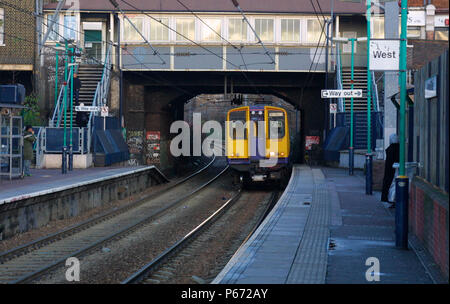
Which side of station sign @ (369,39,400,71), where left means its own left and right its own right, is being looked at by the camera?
front

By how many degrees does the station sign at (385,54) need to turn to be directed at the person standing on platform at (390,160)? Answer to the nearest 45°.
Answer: approximately 180°

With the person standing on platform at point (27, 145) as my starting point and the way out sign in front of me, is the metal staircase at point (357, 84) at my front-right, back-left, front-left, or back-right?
front-left

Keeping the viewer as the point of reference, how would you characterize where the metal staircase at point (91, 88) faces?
facing the viewer

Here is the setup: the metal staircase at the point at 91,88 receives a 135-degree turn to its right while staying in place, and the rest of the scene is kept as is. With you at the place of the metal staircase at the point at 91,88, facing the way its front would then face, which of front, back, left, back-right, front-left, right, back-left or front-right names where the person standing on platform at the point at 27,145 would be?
back-left

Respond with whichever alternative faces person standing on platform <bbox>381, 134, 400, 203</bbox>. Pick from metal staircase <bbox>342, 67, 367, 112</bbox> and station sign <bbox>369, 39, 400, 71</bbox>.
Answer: the metal staircase

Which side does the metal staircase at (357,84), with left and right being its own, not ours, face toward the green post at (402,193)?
front

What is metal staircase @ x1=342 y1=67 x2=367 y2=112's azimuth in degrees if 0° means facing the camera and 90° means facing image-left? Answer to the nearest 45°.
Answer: approximately 0°

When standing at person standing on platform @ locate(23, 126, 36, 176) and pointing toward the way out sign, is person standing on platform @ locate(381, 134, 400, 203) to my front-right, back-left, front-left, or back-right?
front-right

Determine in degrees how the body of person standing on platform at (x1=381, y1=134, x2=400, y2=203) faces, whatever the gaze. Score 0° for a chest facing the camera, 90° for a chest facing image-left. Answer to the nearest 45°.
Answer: approximately 90°

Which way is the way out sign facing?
toward the camera

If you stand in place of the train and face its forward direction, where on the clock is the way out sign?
The way out sign is roughly at 11 o'clock from the train.

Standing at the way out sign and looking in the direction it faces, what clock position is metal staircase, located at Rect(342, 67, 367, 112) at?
The metal staircase is roughly at 6 o'clock from the way out sign.
